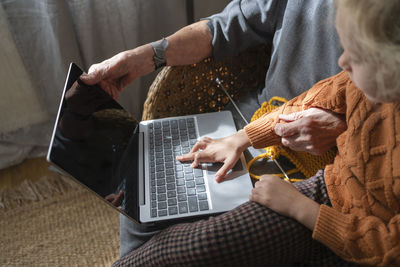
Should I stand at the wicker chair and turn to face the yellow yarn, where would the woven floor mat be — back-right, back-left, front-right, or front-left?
back-right

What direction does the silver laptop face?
to the viewer's right
